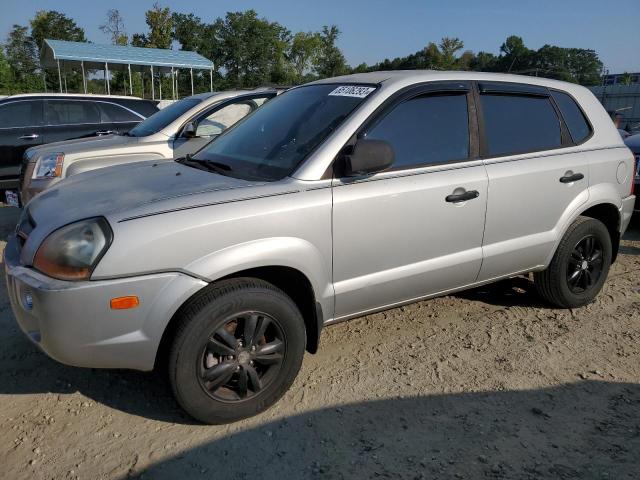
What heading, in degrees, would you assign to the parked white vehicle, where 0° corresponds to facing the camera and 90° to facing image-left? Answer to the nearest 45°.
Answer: approximately 45°

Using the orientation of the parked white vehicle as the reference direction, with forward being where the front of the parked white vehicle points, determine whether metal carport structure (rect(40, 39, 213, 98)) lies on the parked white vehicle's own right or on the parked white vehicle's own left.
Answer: on the parked white vehicle's own right

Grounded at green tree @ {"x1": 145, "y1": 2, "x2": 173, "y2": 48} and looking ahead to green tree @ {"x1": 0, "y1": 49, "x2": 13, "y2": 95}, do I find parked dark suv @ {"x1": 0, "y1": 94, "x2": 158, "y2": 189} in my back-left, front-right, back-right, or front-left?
front-left

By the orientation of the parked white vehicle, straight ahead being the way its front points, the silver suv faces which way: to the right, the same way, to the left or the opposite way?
the same way

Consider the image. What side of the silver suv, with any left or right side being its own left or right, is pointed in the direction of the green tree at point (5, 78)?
right

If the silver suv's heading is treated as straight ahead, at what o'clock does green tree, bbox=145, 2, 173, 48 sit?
The green tree is roughly at 4 o'clock from the silver suv.

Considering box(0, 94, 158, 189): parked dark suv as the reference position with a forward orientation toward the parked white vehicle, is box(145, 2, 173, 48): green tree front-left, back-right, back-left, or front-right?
back-left

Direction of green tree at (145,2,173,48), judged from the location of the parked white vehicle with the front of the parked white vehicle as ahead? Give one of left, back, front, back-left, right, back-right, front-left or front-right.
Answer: back-right

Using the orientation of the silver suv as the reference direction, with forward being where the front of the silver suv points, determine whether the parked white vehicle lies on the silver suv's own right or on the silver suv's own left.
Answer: on the silver suv's own right

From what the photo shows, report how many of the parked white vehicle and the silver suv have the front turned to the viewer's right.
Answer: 0

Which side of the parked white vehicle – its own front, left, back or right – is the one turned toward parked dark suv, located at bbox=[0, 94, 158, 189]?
right

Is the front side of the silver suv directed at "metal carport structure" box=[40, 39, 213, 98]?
no

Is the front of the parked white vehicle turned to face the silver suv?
no

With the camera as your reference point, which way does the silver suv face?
facing the viewer and to the left of the viewer

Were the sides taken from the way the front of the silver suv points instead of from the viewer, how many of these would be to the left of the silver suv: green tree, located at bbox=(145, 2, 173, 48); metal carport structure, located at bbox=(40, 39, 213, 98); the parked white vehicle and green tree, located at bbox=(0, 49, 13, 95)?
0
